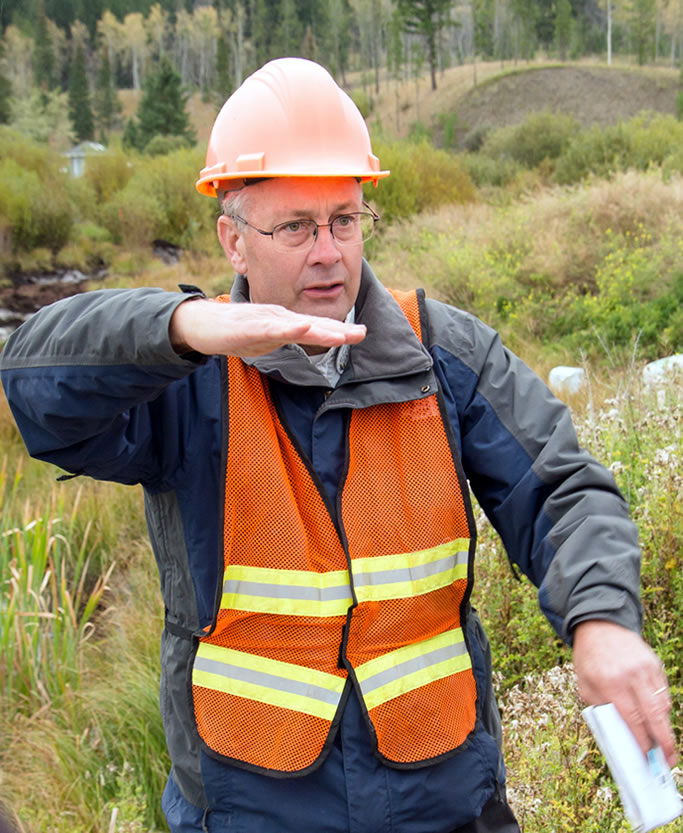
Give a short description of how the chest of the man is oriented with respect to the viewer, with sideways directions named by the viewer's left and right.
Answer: facing the viewer

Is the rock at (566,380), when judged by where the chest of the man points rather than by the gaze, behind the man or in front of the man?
behind

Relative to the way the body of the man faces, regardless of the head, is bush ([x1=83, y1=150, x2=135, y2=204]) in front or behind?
behind

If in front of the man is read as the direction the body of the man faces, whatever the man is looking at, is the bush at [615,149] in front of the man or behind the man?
behind

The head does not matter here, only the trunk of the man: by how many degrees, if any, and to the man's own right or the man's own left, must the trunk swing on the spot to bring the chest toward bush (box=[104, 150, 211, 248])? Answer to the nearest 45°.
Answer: approximately 180°

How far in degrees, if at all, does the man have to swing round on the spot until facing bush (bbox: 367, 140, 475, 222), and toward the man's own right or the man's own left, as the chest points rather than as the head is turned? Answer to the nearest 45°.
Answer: approximately 180°

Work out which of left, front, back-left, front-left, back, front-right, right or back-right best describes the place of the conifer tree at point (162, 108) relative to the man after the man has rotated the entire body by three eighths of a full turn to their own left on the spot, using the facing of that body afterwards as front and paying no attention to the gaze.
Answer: front-left

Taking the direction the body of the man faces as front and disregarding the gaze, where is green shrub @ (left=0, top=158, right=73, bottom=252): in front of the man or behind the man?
behind
